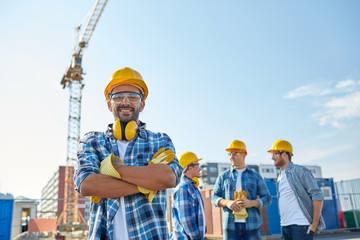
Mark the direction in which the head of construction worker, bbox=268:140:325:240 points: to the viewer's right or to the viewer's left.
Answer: to the viewer's left

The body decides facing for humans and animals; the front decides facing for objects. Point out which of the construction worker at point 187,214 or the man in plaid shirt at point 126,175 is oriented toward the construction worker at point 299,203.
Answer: the construction worker at point 187,214

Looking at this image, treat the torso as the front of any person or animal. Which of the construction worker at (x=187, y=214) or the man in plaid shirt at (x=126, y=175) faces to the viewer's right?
the construction worker

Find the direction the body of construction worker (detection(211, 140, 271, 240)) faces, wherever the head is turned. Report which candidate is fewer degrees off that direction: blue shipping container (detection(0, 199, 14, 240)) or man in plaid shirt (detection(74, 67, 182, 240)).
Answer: the man in plaid shirt

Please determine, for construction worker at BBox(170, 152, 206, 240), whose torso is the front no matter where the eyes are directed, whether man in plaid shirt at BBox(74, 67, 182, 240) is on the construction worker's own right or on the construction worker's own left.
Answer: on the construction worker's own right

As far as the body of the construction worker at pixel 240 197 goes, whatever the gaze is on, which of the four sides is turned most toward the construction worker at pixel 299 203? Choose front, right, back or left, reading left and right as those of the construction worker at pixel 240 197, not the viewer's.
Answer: left

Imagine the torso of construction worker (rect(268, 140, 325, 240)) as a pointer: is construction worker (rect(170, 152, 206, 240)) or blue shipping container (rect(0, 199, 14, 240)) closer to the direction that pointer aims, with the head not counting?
the construction worker

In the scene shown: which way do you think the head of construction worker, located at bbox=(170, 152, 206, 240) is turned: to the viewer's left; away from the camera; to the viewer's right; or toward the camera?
to the viewer's right

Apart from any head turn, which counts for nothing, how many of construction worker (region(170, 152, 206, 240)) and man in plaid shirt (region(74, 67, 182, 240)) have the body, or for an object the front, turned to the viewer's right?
1

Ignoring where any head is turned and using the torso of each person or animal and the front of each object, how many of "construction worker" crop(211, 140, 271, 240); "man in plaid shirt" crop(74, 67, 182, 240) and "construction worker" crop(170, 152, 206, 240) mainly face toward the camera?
2

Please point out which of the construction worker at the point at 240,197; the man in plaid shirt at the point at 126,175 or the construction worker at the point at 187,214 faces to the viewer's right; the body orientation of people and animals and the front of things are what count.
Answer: the construction worker at the point at 187,214

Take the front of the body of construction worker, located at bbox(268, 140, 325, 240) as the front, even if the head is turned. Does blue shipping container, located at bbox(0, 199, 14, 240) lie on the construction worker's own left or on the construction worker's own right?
on the construction worker's own right
